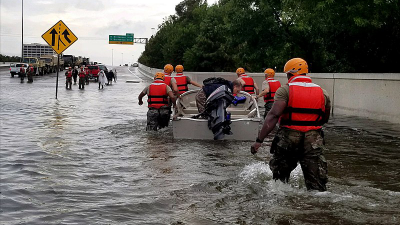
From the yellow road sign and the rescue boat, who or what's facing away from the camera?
the rescue boat

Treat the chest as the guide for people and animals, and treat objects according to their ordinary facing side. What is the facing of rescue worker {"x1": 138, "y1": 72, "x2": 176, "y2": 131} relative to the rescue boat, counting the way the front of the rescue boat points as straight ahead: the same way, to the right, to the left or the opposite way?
the same way

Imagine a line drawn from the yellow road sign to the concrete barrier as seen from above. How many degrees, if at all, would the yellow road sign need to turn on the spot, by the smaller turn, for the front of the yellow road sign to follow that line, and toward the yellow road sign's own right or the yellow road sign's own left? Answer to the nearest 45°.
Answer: approximately 45° to the yellow road sign's own left

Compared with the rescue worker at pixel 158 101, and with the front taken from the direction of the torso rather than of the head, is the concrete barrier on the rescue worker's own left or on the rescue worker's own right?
on the rescue worker's own right

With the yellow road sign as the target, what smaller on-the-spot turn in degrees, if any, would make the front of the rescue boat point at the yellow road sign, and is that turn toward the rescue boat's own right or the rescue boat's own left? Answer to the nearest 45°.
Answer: approximately 45° to the rescue boat's own left

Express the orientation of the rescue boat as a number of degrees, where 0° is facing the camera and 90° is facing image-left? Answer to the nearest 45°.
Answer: approximately 180°

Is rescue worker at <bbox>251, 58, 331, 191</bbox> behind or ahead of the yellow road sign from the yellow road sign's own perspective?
ahead

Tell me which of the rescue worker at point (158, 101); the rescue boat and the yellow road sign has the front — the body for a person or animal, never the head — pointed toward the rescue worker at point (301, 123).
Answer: the yellow road sign

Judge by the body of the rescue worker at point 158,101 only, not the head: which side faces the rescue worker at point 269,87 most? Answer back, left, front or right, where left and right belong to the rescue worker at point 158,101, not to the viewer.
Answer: right

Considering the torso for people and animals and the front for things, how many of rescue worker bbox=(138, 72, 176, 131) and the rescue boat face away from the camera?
2

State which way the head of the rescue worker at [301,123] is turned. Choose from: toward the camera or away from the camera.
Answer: away from the camera

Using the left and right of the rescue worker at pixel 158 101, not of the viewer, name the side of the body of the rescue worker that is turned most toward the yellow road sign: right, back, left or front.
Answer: front

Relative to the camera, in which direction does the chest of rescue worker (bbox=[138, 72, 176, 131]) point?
away from the camera

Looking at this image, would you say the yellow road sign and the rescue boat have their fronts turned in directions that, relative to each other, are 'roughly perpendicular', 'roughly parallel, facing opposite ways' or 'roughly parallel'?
roughly parallel, facing opposite ways

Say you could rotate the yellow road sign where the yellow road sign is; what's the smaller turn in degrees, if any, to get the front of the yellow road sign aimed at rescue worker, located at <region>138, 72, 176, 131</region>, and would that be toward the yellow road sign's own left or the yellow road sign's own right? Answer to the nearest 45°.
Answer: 0° — it already faces them

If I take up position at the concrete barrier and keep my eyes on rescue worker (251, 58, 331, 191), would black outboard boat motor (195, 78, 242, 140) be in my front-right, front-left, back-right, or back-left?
front-right

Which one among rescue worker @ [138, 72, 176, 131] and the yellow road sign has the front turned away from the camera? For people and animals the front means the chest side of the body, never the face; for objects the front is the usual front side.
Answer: the rescue worker

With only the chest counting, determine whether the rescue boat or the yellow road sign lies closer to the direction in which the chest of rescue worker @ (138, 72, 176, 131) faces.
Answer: the yellow road sign

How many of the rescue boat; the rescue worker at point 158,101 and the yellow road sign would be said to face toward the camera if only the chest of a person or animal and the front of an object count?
1

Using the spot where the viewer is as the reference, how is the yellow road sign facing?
facing the viewer

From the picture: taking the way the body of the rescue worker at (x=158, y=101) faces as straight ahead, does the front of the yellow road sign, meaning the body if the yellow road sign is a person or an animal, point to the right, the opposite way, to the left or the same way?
the opposite way
